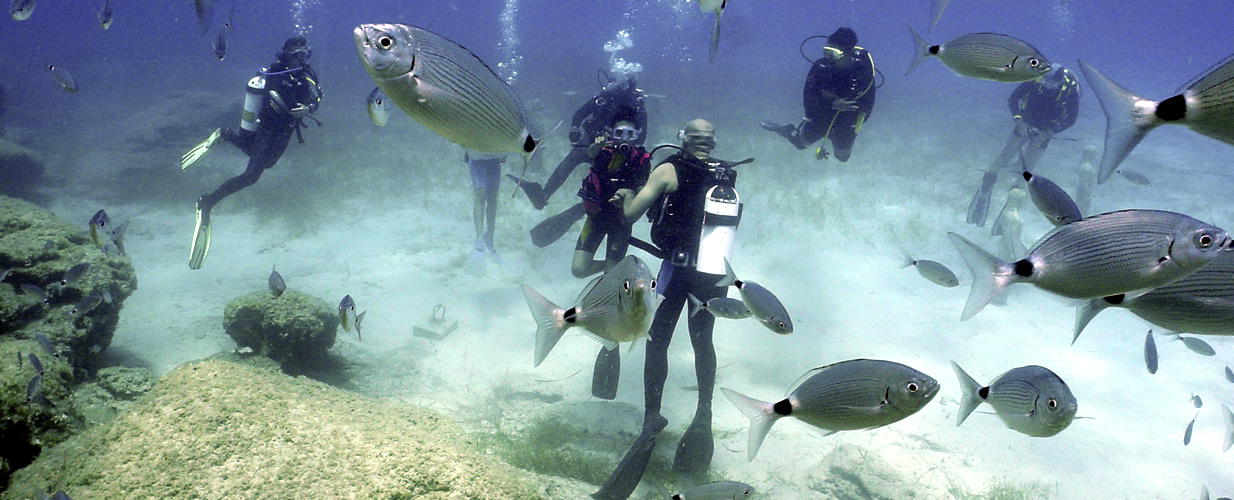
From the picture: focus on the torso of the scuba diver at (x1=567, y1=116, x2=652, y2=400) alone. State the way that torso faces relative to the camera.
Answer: toward the camera

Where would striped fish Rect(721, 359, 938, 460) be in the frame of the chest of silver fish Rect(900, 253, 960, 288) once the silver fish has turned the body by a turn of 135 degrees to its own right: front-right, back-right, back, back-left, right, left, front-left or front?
front-left

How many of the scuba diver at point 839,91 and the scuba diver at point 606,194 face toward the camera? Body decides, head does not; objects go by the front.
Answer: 2

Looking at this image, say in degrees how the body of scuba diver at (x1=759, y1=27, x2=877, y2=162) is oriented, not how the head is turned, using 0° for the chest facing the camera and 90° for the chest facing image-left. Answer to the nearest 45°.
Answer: approximately 0°

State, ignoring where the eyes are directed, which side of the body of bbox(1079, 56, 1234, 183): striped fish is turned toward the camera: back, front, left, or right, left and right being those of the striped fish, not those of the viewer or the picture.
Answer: right

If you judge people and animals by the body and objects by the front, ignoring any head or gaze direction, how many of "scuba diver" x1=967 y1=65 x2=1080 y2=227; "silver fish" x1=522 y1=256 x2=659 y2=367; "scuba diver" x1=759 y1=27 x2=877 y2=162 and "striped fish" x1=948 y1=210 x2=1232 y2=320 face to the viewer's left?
0

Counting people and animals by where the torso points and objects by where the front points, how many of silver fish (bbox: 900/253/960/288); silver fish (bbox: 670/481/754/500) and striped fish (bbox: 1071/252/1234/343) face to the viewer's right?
3

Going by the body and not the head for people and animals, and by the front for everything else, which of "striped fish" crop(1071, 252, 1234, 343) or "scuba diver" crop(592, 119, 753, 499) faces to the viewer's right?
the striped fish

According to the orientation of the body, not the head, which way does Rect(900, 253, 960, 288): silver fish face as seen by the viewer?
to the viewer's right

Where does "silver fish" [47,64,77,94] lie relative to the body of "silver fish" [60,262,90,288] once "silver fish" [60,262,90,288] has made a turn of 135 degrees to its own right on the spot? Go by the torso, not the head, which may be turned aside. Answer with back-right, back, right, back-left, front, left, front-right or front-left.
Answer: front-left

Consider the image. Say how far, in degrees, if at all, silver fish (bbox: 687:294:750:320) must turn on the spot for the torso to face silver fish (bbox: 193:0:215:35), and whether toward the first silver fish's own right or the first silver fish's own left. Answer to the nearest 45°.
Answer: approximately 180°
